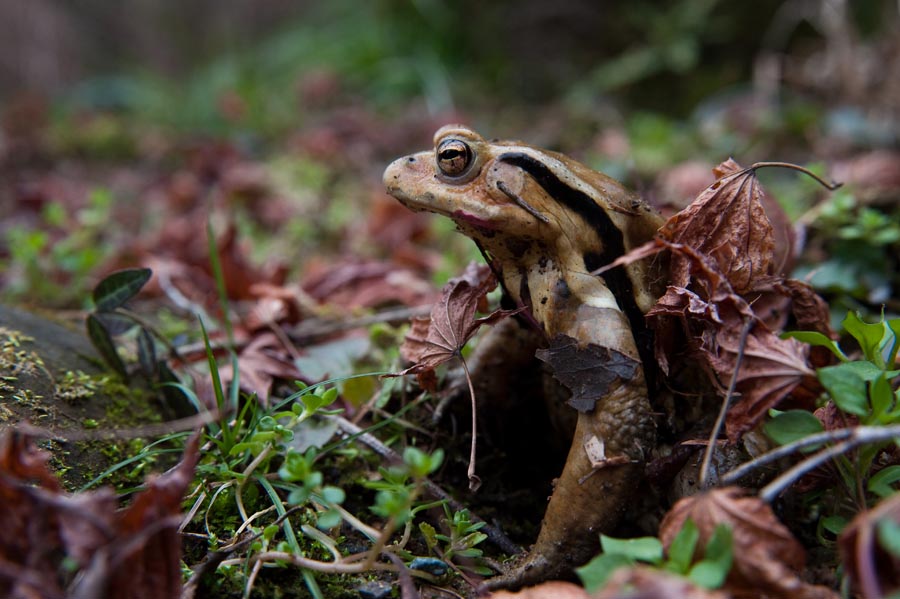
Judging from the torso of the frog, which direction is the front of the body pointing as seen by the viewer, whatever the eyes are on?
to the viewer's left

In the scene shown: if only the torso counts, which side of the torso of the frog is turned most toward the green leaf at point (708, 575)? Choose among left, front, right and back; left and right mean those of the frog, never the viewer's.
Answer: left

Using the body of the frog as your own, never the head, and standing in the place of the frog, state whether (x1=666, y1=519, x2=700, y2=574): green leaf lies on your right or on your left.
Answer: on your left

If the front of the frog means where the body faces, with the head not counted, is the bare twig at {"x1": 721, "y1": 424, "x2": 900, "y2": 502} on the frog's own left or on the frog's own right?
on the frog's own left

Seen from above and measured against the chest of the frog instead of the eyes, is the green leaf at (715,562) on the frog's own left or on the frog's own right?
on the frog's own left
